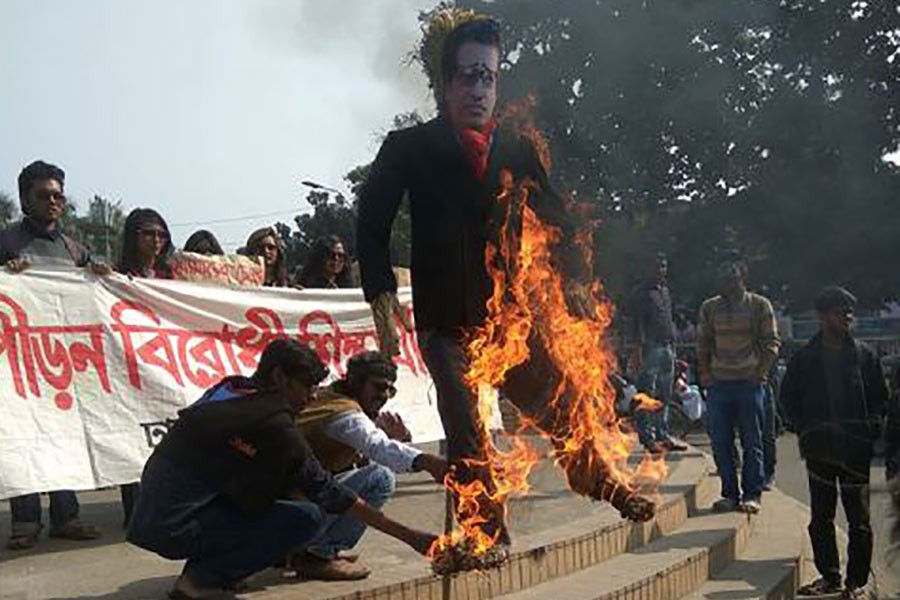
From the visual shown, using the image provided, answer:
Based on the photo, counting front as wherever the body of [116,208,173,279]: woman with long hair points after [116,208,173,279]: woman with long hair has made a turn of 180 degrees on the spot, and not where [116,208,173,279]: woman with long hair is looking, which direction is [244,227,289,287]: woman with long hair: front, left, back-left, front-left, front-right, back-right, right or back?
right

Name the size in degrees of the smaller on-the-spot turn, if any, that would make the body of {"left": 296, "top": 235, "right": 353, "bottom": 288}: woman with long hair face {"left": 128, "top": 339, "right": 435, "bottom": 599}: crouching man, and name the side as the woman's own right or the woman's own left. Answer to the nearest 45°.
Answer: approximately 45° to the woman's own right

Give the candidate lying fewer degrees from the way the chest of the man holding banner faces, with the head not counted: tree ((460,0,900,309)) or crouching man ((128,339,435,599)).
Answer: the crouching man

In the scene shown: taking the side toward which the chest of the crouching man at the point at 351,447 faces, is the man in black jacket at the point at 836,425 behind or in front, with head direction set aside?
in front

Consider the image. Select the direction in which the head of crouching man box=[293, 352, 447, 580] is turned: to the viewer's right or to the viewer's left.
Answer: to the viewer's right

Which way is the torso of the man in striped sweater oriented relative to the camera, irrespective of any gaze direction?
toward the camera

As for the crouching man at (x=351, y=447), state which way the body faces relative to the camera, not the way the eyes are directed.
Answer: to the viewer's right

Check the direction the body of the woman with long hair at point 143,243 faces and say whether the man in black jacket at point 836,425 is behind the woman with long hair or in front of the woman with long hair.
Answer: in front

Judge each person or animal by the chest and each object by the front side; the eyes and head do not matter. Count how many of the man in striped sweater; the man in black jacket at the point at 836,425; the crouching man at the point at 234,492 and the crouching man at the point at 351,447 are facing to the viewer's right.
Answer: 2

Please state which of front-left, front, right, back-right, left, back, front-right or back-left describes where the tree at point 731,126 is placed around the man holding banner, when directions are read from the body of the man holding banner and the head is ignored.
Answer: left

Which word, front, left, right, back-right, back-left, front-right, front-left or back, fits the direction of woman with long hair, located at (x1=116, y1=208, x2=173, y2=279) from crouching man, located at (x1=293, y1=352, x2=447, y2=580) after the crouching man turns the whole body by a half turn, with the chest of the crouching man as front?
front-right

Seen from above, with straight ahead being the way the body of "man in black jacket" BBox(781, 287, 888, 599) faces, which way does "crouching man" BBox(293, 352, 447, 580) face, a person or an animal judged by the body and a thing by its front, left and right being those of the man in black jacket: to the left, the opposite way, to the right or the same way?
to the left

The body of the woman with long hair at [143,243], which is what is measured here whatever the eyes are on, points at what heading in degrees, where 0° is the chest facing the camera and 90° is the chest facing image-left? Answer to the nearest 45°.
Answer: approximately 315°

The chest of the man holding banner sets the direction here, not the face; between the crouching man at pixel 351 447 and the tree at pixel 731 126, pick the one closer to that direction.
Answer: the crouching man

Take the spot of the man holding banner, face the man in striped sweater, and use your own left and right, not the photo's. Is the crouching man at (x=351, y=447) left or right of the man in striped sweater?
right

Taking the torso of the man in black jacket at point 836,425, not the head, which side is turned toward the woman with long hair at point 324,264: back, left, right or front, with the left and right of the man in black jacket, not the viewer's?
right

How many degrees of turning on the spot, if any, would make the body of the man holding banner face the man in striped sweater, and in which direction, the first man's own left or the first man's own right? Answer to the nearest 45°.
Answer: approximately 45° to the first man's own left

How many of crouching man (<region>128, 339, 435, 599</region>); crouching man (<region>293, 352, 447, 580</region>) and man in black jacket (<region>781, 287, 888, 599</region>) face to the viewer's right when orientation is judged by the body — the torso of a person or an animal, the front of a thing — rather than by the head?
2
